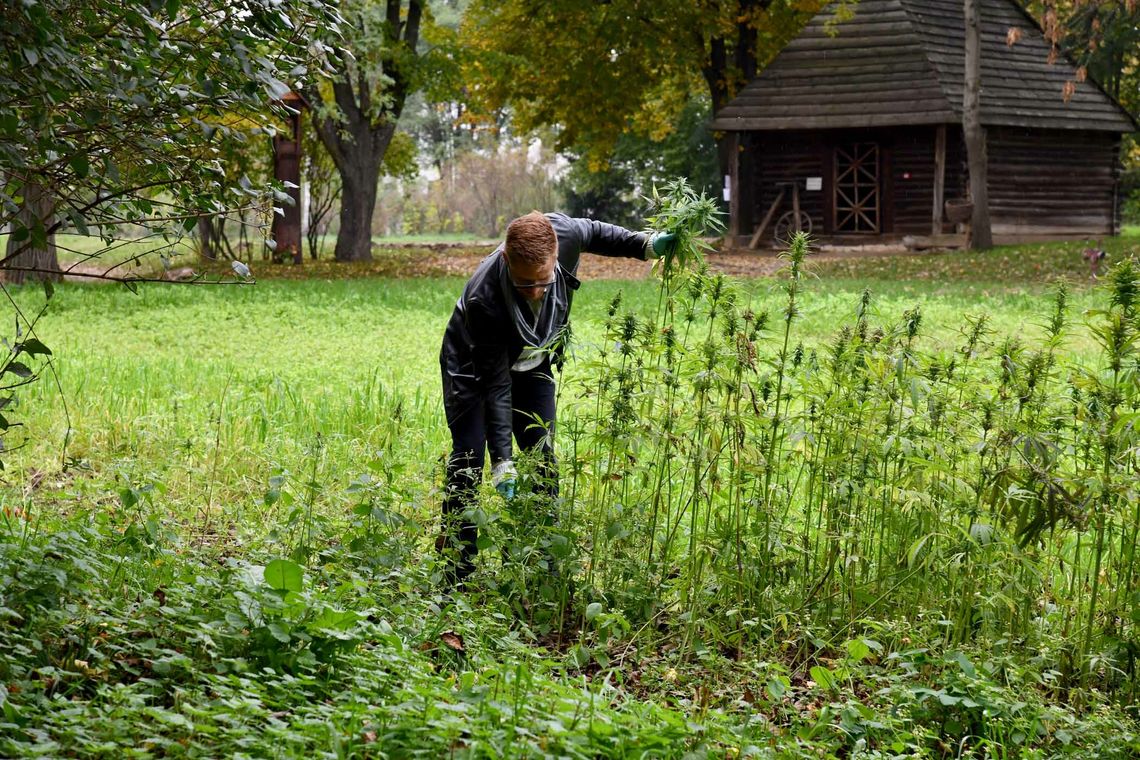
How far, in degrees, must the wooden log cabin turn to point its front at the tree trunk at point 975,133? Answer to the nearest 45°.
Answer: approximately 45° to its left

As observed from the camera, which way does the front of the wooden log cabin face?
facing the viewer and to the left of the viewer
